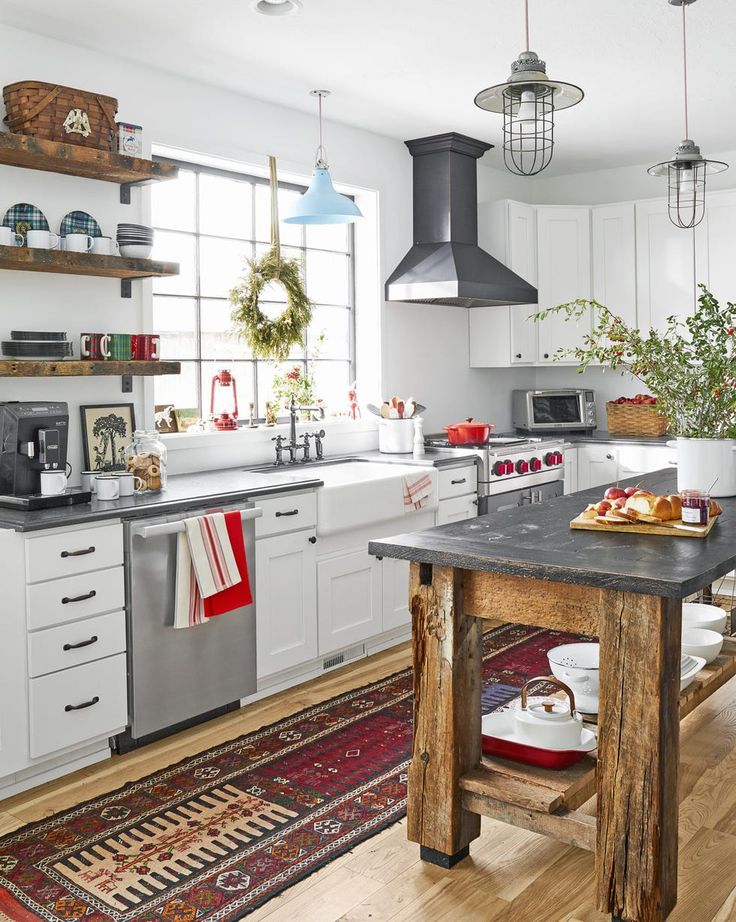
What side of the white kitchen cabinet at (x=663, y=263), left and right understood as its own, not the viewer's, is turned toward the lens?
front

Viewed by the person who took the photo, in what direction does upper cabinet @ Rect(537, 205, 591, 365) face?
facing the viewer

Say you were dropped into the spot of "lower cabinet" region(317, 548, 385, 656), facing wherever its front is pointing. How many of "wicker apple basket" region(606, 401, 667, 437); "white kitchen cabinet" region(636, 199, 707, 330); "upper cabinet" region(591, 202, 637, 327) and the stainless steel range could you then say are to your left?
4

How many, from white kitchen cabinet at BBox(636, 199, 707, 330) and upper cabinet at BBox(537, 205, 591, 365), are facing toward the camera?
2

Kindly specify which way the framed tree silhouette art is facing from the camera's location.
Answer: facing the viewer and to the right of the viewer

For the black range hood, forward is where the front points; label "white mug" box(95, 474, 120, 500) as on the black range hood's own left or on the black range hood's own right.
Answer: on the black range hood's own right

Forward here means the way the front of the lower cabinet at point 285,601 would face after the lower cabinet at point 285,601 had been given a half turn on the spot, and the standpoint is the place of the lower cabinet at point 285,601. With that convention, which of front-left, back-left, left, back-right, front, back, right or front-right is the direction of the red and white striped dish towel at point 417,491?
right

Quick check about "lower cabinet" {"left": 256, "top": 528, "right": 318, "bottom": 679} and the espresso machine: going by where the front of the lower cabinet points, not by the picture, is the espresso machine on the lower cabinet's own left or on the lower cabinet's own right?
on the lower cabinet's own right

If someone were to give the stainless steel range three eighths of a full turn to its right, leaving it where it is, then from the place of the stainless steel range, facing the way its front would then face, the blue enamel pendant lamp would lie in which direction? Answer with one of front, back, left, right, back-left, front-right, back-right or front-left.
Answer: front-left
